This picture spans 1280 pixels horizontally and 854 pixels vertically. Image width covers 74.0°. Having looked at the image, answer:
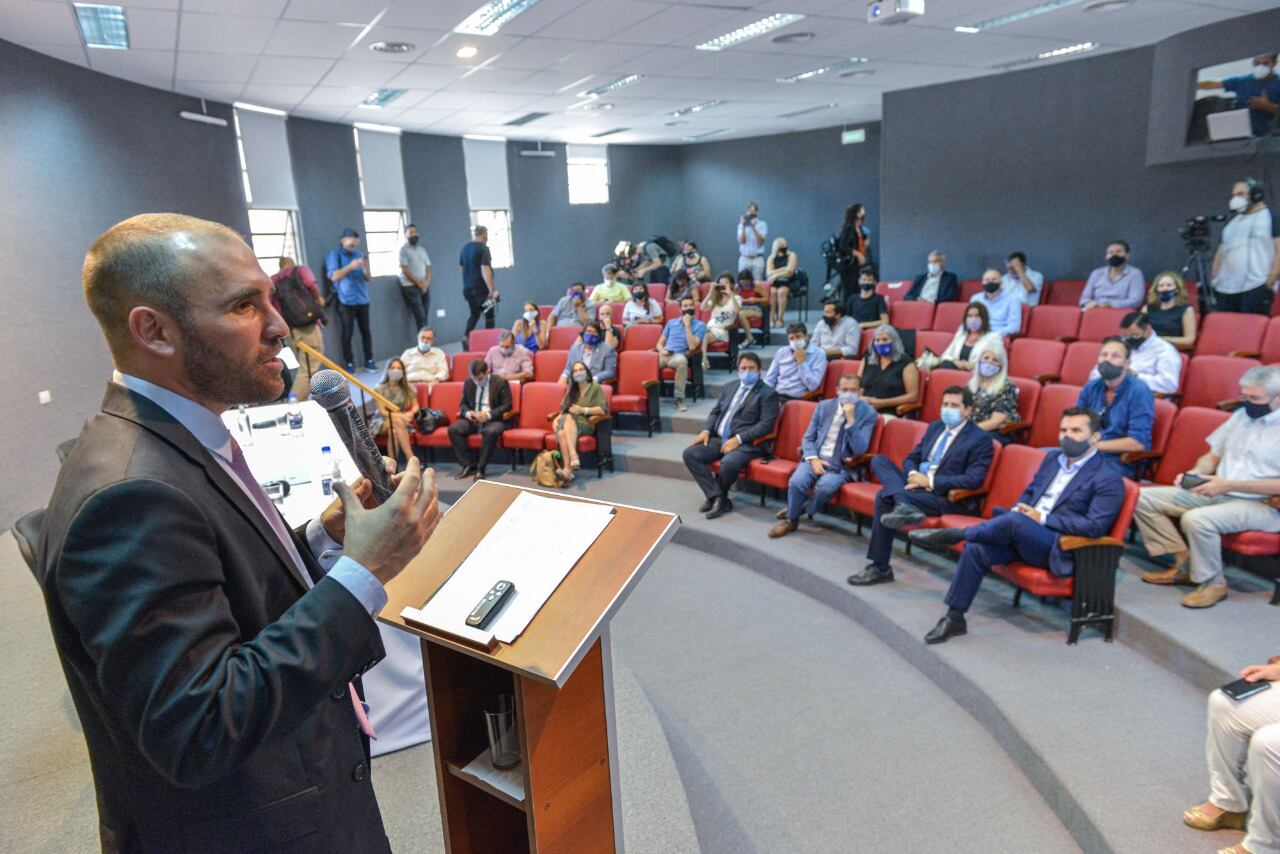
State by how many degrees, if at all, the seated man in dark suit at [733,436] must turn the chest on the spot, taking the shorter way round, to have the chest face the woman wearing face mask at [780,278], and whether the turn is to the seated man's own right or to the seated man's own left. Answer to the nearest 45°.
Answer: approximately 135° to the seated man's own right

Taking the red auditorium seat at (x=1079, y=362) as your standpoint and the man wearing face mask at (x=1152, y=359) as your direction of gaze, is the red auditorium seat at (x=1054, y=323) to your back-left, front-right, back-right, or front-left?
back-left

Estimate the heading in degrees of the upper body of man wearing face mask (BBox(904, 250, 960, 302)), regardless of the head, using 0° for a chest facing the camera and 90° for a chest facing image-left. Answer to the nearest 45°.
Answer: approximately 45°

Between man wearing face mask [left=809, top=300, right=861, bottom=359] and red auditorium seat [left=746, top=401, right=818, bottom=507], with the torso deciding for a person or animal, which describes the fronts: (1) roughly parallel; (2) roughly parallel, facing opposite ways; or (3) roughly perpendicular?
roughly parallel

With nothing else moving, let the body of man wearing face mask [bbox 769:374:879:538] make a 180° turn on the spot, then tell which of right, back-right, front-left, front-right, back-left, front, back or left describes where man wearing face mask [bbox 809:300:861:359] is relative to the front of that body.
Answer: front-left

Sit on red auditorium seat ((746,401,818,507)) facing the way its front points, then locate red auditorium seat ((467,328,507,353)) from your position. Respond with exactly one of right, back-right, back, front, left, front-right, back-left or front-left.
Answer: right

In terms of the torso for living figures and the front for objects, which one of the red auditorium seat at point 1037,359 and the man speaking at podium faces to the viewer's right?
the man speaking at podium

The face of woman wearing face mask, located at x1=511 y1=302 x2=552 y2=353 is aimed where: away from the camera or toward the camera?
toward the camera

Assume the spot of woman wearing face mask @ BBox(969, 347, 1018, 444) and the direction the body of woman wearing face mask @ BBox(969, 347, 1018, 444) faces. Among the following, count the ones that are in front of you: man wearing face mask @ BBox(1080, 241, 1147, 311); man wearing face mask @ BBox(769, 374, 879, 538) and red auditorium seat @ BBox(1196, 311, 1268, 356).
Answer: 1

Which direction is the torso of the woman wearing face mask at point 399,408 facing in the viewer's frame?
toward the camera

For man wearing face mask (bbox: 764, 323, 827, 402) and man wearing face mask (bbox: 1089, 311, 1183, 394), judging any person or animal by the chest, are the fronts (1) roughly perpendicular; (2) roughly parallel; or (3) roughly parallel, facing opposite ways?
roughly parallel

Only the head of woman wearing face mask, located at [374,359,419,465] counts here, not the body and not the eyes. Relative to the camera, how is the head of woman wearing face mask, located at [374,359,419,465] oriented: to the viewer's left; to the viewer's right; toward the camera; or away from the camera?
toward the camera

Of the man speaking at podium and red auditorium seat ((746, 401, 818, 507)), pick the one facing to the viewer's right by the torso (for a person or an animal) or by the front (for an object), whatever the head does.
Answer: the man speaking at podium

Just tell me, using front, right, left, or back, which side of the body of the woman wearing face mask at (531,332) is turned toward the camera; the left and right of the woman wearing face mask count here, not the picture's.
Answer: front

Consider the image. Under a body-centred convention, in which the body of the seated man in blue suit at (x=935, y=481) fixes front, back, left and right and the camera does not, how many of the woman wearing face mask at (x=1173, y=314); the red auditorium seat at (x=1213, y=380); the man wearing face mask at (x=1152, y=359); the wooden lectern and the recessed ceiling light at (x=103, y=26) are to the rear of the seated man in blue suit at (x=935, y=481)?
3

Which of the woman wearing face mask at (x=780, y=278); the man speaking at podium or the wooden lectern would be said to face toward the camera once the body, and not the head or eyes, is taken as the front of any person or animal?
the woman wearing face mask

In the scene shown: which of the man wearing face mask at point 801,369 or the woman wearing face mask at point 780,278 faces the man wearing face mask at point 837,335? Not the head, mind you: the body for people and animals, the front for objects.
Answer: the woman wearing face mask

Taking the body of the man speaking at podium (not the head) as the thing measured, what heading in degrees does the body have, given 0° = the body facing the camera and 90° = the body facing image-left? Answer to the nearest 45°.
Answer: approximately 270°

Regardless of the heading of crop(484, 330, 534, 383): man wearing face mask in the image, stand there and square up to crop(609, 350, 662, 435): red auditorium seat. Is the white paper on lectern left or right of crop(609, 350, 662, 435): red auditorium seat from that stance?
right

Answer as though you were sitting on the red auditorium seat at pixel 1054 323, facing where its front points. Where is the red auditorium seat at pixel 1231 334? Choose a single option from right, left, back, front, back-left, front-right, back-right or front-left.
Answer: left

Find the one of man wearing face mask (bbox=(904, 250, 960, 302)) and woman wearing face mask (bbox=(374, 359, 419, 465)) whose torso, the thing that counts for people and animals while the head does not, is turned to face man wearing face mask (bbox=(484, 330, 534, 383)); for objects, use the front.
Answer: man wearing face mask (bbox=(904, 250, 960, 302))

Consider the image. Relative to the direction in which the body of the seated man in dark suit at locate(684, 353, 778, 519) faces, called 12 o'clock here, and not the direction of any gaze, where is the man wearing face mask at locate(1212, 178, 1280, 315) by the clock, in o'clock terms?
The man wearing face mask is roughly at 7 o'clock from the seated man in dark suit.

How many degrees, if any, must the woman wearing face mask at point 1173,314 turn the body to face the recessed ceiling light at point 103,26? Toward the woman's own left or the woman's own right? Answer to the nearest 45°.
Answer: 0° — they already face it

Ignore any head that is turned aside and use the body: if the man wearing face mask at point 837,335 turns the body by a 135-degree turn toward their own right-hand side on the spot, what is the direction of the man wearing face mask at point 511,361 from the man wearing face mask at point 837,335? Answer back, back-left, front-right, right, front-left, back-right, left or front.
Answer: left

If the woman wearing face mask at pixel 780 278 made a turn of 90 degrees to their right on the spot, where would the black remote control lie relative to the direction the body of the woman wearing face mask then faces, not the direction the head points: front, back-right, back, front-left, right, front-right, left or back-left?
left
